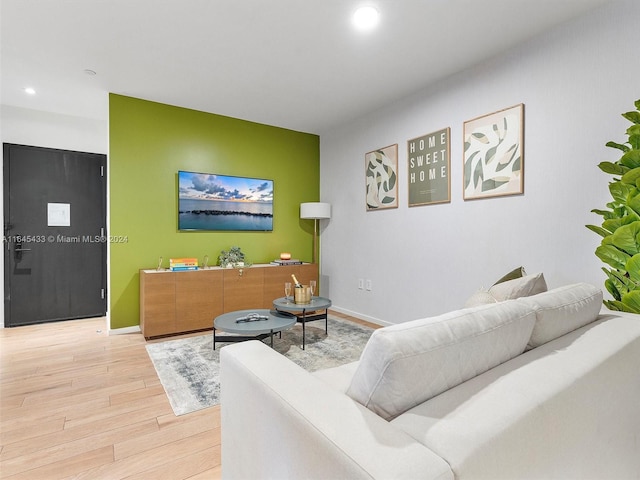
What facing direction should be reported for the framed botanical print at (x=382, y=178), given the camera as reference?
facing the viewer and to the left of the viewer

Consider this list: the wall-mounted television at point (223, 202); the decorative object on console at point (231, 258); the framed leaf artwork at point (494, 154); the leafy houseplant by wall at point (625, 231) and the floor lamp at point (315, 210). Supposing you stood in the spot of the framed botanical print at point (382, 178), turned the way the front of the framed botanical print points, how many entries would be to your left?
2

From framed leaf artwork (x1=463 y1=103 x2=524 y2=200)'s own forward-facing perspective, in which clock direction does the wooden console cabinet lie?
The wooden console cabinet is roughly at 1 o'clock from the framed leaf artwork.

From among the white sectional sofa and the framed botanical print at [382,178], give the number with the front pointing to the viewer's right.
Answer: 0

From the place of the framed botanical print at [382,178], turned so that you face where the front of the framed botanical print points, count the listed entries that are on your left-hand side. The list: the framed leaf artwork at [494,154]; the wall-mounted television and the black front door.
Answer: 1

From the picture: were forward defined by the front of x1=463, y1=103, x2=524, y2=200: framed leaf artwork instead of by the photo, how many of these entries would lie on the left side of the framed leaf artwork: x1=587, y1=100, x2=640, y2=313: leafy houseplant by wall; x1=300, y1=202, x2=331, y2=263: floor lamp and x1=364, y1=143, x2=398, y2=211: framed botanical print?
1

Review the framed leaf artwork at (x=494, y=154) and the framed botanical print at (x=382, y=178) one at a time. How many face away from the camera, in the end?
0

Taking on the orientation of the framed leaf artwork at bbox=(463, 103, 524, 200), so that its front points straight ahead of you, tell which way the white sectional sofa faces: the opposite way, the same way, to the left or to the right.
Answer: to the right

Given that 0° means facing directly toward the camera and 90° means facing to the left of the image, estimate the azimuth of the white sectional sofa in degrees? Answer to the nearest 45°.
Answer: approximately 135°

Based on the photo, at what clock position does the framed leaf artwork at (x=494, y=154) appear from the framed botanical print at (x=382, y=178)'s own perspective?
The framed leaf artwork is roughly at 9 o'clock from the framed botanical print.

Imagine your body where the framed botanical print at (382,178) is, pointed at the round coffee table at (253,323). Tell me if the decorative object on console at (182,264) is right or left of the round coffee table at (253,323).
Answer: right

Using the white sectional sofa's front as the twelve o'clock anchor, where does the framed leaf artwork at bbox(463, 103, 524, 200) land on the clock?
The framed leaf artwork is roughly at 2 o'clock from the white sectional sofa.

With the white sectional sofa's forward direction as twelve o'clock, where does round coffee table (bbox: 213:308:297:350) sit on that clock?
The round coffee table is roughly at 12 o'clock from the white sectional sofa.

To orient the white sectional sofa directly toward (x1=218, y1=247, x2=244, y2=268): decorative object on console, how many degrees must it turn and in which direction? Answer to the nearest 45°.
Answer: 0° — it already faces it

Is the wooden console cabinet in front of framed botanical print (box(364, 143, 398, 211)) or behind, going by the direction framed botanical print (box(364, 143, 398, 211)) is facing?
in front

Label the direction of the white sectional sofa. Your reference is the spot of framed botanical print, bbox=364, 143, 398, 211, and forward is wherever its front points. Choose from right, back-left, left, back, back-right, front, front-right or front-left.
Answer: front-left

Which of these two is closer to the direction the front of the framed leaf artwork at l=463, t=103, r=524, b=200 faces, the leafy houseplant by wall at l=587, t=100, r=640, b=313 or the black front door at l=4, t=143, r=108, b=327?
the black front door
